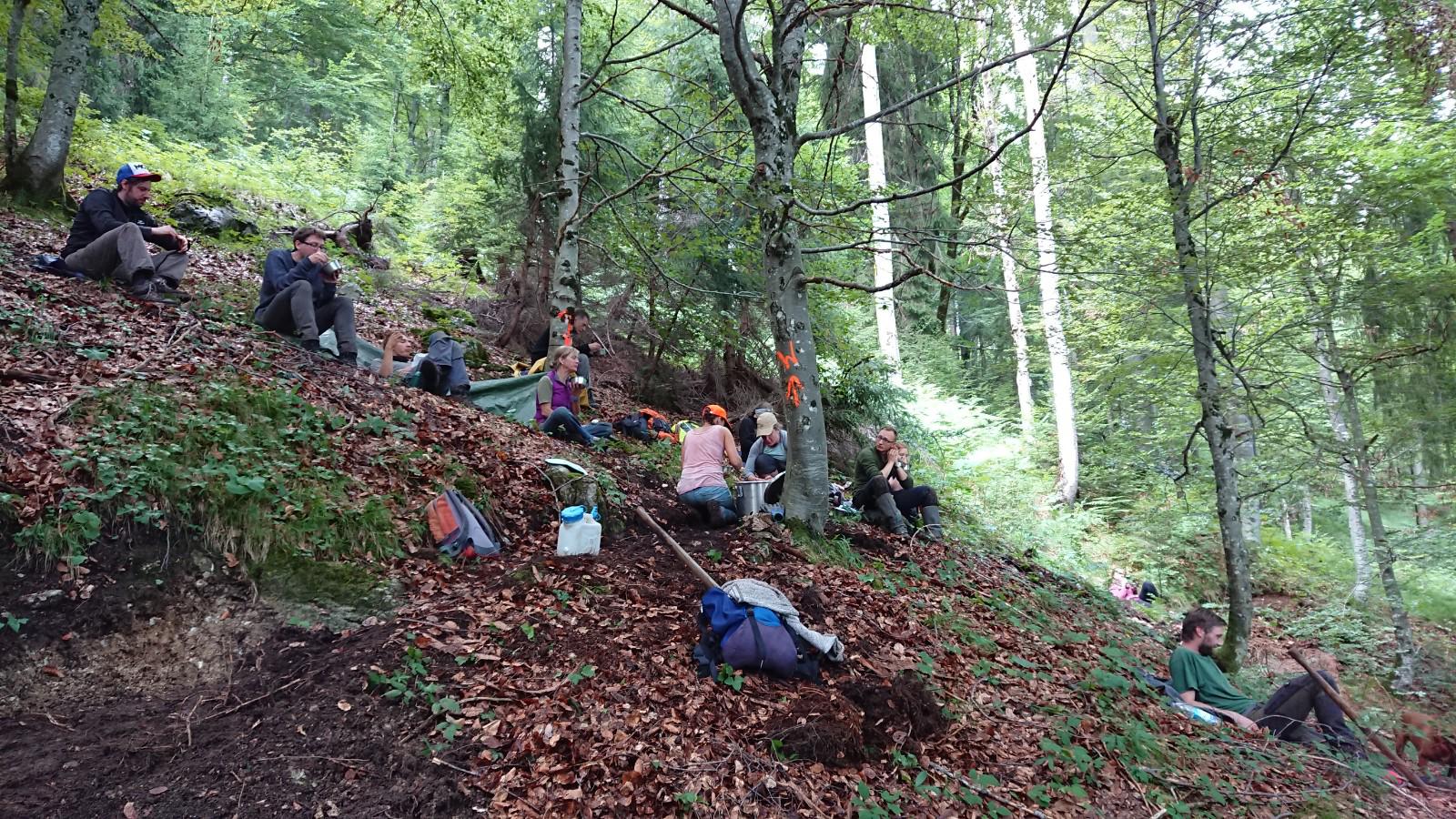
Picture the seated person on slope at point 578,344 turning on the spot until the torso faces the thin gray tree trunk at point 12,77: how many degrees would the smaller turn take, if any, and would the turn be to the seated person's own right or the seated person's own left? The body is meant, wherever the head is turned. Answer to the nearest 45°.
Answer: approximately 135° to the seated person's own right

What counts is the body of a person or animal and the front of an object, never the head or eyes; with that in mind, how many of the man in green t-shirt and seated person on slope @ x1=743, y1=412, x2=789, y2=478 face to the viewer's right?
1

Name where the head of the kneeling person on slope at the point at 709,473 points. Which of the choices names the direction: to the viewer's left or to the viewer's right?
to the viewer's right

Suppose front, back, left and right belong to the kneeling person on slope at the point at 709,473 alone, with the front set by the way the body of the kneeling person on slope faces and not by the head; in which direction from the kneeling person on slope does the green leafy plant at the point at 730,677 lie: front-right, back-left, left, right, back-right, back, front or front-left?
back-right

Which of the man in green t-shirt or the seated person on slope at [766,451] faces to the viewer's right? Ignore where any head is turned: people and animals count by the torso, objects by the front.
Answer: the man in green t-shirt

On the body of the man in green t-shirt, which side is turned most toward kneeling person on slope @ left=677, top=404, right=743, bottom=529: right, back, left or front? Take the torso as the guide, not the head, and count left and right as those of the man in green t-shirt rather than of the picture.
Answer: back

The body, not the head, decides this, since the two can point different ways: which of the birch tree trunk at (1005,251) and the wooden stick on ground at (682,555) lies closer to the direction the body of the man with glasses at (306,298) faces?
the wooden stick on ground

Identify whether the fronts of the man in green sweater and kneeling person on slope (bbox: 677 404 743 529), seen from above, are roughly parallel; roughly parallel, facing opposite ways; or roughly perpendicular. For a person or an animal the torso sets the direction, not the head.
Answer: roughly perpendicular
